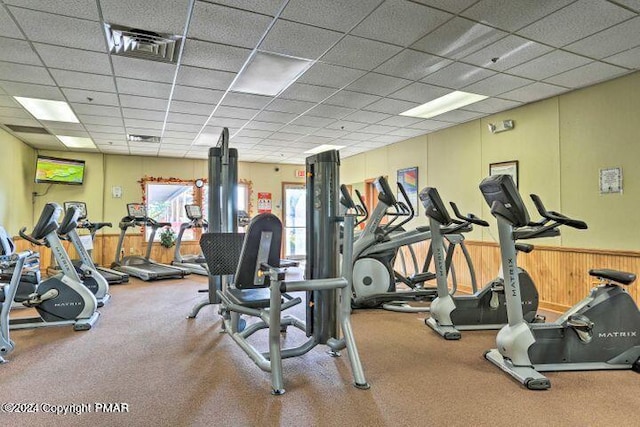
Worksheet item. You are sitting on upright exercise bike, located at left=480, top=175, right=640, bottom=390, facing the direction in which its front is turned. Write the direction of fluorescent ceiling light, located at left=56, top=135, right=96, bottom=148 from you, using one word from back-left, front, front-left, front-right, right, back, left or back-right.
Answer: front-right

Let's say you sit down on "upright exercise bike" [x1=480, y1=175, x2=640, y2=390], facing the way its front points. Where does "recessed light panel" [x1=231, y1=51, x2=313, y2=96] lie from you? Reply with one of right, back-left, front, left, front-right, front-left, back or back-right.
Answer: front-right

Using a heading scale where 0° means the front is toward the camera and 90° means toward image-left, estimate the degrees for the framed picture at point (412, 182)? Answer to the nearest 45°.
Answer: approximately 45°

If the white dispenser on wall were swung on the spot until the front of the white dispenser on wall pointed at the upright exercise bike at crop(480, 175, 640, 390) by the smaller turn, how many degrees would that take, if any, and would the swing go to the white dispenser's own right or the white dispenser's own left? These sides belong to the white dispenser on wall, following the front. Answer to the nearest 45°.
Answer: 0° — it already faces it

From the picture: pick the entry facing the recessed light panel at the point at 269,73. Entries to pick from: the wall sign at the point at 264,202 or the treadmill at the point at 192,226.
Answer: the wall sign

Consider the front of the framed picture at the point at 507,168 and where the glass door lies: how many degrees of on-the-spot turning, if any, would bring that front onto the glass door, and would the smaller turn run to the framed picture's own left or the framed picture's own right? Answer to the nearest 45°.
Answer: approximately 90° to the framed picture's own right

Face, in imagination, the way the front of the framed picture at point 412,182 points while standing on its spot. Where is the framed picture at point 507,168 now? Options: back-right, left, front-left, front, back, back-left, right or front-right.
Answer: left

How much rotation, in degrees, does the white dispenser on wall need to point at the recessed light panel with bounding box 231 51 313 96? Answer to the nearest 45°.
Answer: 0° — it already faces it
